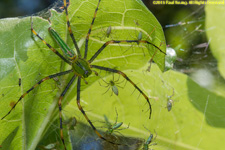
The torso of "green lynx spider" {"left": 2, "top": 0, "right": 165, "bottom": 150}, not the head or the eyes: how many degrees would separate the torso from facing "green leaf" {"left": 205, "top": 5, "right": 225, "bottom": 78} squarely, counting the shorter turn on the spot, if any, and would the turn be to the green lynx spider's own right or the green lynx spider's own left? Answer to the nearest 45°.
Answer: approximately 45° to the green lynx spider's own left

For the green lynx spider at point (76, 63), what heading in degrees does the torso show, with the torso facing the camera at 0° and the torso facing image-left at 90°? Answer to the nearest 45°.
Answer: approximately 315°
